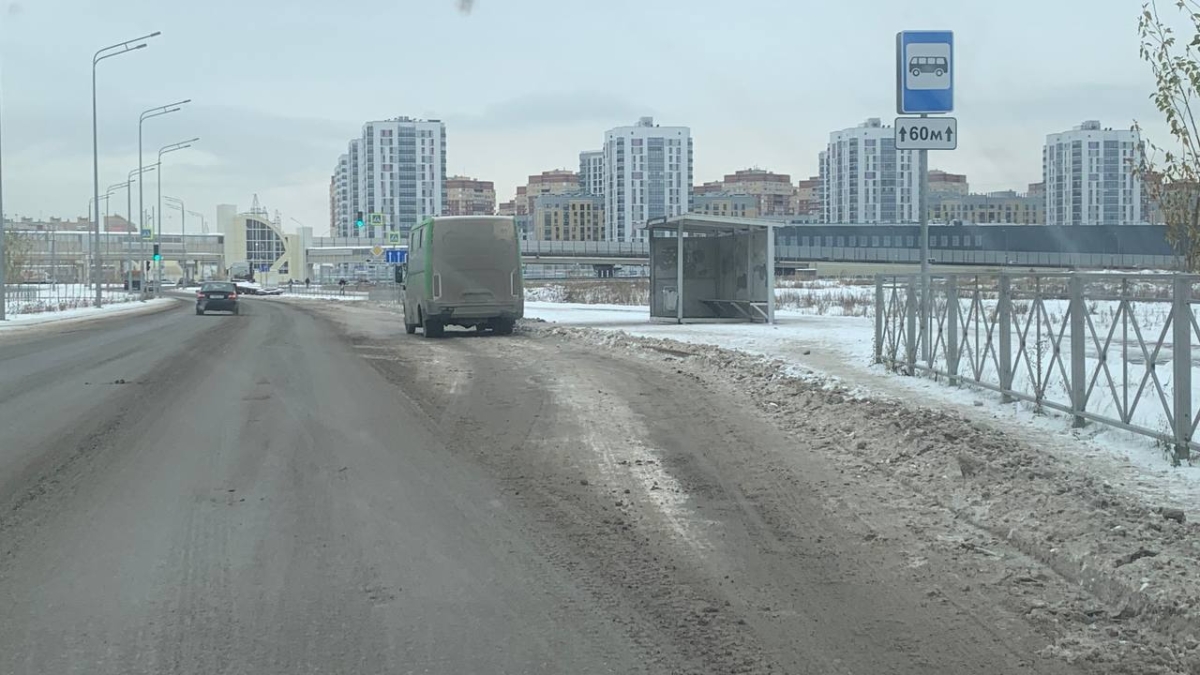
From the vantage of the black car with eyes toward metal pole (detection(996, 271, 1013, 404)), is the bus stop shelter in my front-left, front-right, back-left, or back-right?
front-left

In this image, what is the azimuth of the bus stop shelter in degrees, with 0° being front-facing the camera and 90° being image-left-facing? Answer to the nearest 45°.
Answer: approximately 45°

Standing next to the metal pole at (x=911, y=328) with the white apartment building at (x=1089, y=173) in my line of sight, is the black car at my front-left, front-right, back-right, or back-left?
front-left

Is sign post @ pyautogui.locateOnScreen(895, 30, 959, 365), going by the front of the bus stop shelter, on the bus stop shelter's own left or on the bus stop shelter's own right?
on the bus stop shelter's own left

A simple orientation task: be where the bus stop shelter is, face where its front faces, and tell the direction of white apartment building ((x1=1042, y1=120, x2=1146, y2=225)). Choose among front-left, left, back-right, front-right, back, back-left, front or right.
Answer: back

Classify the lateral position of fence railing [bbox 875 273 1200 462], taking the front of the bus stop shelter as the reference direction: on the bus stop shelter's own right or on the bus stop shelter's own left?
on the bus stop shelter's own left

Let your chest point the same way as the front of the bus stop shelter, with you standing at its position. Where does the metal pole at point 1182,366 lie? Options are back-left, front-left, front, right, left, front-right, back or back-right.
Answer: front-left

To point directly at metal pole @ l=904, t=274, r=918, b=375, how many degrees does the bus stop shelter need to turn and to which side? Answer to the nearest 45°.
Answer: approximately 45° to its left

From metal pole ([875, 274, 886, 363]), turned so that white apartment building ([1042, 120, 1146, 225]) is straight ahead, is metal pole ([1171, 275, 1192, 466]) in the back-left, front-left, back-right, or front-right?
back-right

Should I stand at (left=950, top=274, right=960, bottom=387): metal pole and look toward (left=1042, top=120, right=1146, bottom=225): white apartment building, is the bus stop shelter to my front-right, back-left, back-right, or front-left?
front-left

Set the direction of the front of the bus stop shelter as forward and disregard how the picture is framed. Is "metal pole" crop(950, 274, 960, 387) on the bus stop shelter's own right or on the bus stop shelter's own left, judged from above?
on the bus stop shelter's own left

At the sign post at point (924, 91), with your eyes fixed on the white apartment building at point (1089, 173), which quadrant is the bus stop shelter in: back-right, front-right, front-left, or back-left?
front-left
